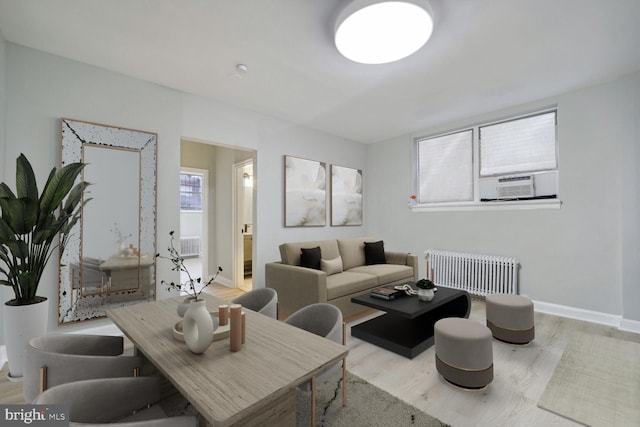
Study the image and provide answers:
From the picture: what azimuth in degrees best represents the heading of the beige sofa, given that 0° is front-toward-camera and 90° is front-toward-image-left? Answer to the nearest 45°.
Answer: approximately 315°

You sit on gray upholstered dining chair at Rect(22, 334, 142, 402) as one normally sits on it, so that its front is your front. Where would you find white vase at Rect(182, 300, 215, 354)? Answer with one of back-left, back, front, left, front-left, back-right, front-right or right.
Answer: front-right

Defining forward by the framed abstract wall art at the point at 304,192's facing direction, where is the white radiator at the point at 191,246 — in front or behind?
behind

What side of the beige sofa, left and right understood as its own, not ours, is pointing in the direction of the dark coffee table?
front

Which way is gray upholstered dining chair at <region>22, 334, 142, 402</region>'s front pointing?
to the viewer's right

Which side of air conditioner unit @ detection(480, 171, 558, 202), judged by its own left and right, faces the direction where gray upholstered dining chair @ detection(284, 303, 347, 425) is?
front

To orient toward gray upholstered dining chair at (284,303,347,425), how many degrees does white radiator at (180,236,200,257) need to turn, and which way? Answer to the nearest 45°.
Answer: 0° — it already faces it

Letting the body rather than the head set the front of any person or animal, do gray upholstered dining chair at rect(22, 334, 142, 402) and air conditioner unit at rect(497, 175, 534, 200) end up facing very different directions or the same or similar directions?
very different directions

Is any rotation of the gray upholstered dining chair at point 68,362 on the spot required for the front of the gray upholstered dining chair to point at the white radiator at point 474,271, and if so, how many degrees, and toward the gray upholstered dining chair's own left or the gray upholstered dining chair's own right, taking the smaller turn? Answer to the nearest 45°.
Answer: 0° — it already faces it

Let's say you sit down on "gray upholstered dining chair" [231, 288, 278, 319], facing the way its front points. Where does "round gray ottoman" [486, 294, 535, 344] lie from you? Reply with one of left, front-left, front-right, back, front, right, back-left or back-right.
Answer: back-left
